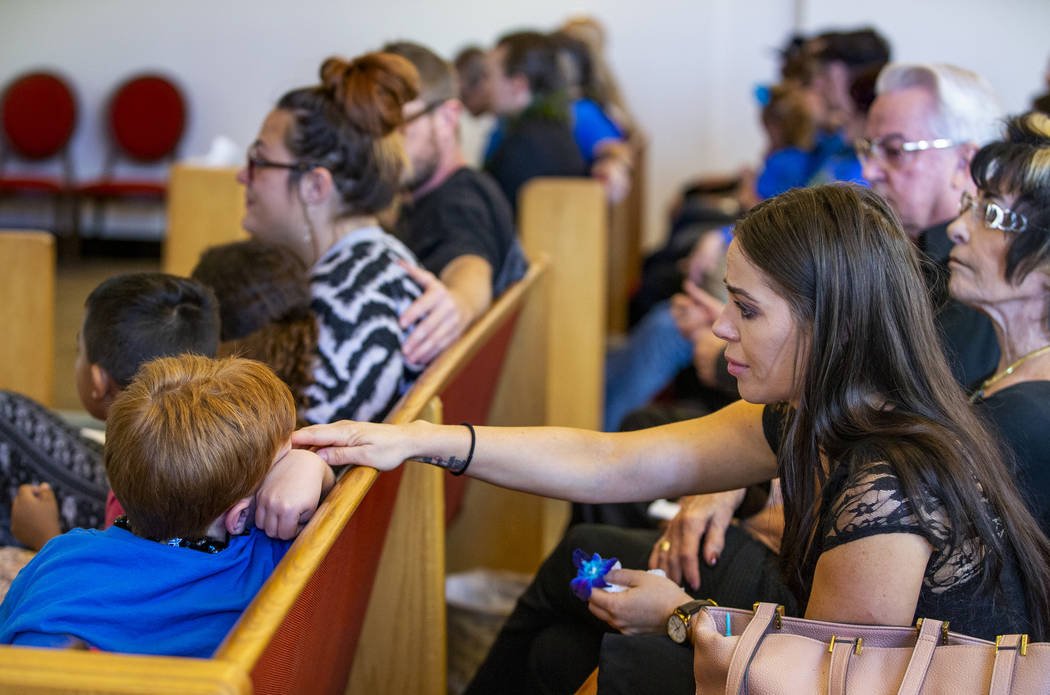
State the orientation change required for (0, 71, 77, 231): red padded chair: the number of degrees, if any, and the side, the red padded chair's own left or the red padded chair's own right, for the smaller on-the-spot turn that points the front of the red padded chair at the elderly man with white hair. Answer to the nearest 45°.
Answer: approximately 45° to the red padded chair's own left

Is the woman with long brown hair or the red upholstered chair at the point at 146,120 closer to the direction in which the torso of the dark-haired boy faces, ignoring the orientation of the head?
the red upholstered chair

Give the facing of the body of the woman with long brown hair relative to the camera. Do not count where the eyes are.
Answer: to the viewer's left

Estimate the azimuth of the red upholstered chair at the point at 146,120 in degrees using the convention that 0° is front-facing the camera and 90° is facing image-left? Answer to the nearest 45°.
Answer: approximately 45°

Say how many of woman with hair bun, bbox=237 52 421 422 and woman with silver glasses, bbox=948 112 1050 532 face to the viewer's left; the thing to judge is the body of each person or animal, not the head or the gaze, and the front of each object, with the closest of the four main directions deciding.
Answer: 2

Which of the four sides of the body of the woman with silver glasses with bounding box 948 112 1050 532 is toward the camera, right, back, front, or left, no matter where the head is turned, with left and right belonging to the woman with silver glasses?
left

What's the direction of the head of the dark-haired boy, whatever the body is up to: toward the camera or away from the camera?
away from the camera

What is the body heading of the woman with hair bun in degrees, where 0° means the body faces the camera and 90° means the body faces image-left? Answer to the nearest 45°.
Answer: approximately 90°

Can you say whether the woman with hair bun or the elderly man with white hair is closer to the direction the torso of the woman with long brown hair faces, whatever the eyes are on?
the woman with hair bun

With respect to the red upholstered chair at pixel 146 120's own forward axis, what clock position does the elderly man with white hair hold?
The elderly man with white hair is roughly at 10 o'clock from the red upholstered chair.

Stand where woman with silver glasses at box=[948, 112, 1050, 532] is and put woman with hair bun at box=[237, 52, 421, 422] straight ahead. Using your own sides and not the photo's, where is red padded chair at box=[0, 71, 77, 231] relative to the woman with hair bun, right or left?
right

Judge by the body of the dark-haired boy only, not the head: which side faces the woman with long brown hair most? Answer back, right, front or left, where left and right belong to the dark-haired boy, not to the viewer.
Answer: back
